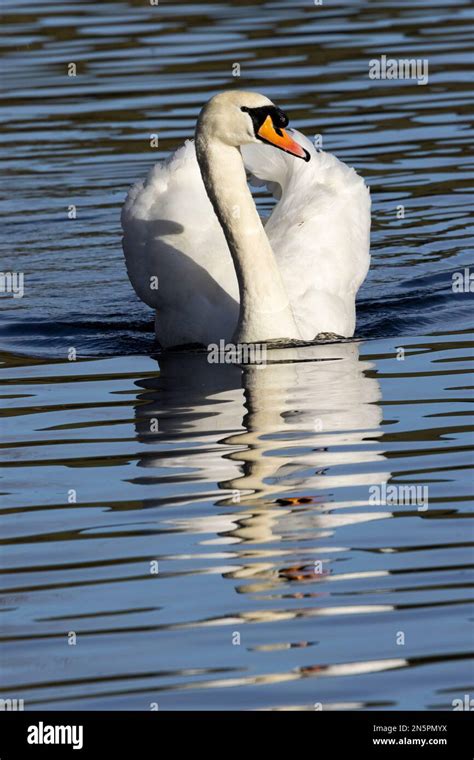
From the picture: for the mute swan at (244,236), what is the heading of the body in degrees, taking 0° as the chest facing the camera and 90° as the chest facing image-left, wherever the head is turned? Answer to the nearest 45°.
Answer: approximately 0°
